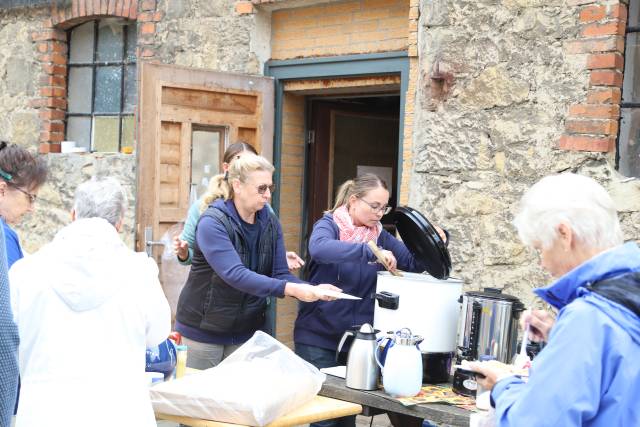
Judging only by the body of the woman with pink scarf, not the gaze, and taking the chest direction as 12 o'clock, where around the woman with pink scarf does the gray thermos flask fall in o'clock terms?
The gray thermos flask is roughly at 1 o'clock from the woman with pink scarf.

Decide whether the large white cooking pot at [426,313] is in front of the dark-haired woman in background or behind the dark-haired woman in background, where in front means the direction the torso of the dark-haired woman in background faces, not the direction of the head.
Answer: in front

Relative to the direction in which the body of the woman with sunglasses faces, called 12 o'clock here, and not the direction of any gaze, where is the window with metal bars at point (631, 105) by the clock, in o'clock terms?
The window with metal bars is roughly at 10 o'clock from the woman with sunglasses.

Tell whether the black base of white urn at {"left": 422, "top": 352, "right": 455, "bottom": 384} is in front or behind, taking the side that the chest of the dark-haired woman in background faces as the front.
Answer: in front

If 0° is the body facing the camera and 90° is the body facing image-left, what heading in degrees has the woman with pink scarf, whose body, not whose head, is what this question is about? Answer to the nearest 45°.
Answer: approximately 315°

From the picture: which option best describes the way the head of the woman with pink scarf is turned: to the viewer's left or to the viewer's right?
to the viewer's right

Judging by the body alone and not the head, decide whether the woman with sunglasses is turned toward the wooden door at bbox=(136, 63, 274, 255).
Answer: no

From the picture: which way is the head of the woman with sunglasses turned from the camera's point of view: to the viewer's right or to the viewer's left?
to the viewer's right

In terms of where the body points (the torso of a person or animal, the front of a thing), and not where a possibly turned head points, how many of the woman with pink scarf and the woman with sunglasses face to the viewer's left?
0

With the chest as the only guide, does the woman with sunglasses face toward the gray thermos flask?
yes

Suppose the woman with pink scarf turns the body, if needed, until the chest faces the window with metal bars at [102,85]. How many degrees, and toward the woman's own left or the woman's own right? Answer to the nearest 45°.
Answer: approximately 180°

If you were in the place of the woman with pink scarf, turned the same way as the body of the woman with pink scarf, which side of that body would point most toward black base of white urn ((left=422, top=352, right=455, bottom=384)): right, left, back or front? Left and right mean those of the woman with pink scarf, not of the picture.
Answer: front

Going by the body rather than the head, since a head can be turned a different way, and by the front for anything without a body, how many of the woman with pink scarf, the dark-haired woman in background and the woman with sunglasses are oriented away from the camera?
0

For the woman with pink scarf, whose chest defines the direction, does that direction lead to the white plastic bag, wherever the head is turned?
no

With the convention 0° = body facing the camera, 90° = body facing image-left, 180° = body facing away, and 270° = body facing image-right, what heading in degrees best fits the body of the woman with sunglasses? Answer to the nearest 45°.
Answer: approximately 315°
